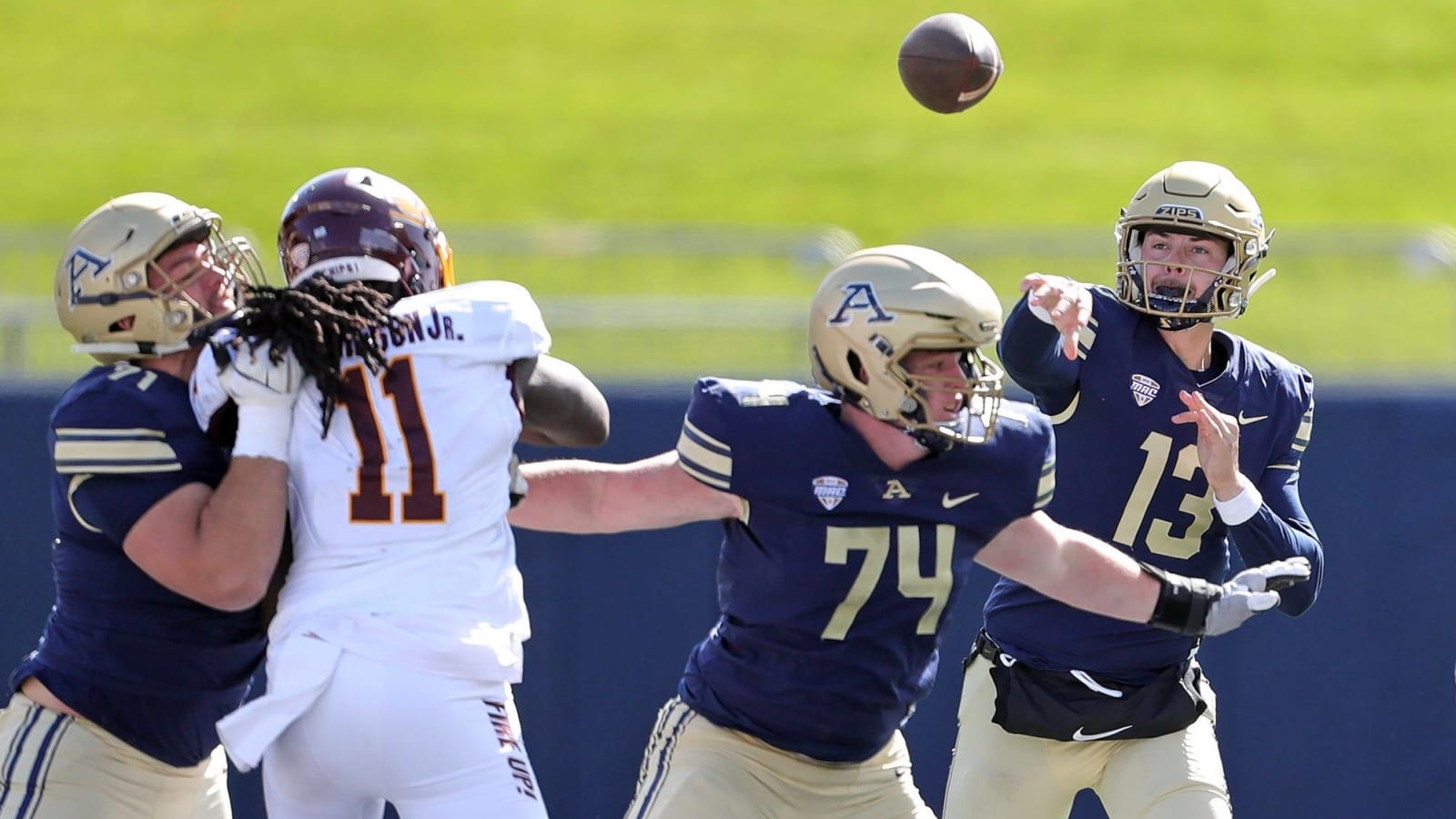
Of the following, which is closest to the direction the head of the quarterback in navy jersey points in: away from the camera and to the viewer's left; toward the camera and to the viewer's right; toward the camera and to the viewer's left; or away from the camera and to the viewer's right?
toward the camera and to the viewer's left

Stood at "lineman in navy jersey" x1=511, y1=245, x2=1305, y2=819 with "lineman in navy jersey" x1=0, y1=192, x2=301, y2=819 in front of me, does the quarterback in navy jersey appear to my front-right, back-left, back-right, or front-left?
back-right

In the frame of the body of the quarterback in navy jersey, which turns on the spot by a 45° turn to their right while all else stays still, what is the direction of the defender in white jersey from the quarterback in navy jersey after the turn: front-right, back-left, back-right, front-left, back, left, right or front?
front

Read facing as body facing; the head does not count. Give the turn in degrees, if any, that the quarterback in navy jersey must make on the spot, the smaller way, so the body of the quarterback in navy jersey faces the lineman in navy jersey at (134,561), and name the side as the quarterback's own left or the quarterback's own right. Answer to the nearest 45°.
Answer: approximately 45° to the quarterback's own right

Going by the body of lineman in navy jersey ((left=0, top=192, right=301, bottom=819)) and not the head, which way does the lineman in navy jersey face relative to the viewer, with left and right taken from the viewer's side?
facing to the right of the viewer

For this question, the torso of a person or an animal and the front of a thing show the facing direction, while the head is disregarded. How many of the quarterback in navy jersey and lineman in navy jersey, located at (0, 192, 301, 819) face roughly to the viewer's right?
1

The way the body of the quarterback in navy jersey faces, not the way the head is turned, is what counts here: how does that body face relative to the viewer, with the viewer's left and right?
facing the viewer

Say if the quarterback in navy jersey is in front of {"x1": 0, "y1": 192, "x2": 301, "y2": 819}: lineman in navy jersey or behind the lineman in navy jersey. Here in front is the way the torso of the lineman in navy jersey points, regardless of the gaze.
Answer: in front

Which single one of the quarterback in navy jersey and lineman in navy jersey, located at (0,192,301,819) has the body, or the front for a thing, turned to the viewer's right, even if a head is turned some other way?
the lineman in navy jersey
